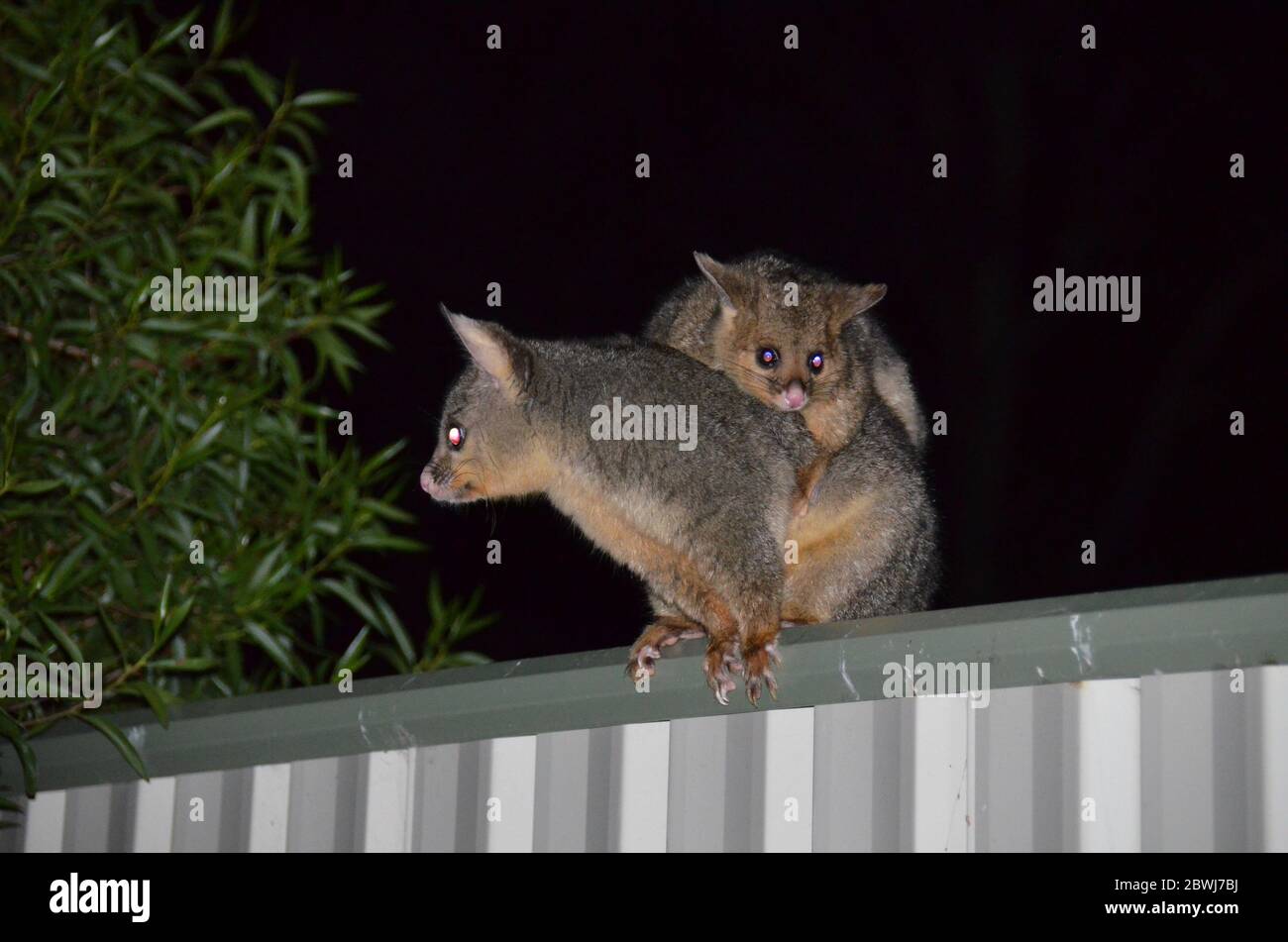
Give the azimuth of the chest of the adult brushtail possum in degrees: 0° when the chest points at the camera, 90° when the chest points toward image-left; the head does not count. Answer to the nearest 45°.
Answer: approximately 90°
